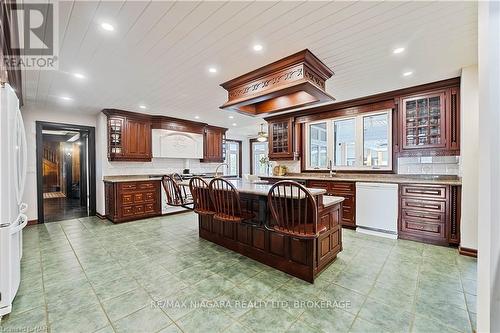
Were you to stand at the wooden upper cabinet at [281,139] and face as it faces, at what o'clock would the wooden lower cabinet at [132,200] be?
The wooden lower cabinet is roughly at 1 o'clock from the wooden upper cabinet.

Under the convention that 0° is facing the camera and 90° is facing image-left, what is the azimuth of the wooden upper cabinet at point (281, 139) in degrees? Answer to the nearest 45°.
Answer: approximately 45°

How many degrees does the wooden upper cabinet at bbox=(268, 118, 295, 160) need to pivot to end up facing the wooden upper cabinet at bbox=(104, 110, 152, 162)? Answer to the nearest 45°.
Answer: approximately 45° to its right

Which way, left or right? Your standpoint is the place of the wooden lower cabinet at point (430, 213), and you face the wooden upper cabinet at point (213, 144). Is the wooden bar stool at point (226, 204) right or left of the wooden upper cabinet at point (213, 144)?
left

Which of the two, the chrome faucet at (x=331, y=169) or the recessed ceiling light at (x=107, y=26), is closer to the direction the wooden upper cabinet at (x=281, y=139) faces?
the recessed ceiling light

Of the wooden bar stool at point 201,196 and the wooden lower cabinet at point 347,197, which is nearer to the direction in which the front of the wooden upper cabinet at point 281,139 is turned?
the wooden bar stool

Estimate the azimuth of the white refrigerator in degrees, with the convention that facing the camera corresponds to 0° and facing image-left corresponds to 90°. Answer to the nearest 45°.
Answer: approximately 270°

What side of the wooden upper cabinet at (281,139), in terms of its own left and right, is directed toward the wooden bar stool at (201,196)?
front

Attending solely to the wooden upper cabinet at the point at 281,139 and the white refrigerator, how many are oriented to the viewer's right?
1

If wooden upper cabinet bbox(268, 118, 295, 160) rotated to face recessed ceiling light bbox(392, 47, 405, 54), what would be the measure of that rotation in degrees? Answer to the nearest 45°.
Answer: approximately 90° to its left

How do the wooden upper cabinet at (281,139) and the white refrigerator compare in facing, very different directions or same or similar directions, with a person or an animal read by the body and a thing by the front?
very different directions

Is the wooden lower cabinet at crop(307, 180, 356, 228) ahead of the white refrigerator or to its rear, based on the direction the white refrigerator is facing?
ahead

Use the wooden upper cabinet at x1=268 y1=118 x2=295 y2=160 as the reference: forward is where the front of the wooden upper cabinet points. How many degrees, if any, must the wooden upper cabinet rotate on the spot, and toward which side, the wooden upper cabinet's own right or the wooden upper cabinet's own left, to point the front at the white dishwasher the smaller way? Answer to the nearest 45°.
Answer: approximately 90° to the wooden upper cabinet's own left

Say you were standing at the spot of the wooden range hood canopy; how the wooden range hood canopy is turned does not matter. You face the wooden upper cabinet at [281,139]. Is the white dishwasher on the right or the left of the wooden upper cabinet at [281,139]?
right
